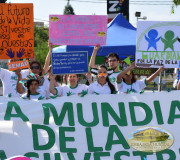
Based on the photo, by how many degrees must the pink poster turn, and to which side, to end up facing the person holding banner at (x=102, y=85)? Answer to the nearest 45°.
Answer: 0° — it already faces them

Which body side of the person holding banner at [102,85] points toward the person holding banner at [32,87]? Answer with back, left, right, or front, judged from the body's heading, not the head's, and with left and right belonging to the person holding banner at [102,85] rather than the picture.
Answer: right

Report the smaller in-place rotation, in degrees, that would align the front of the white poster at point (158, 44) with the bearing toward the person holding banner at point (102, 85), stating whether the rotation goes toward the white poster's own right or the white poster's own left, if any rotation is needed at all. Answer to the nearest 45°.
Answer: approximately 45° to the white poster's own right

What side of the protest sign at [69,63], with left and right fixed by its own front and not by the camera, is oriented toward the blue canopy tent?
back
